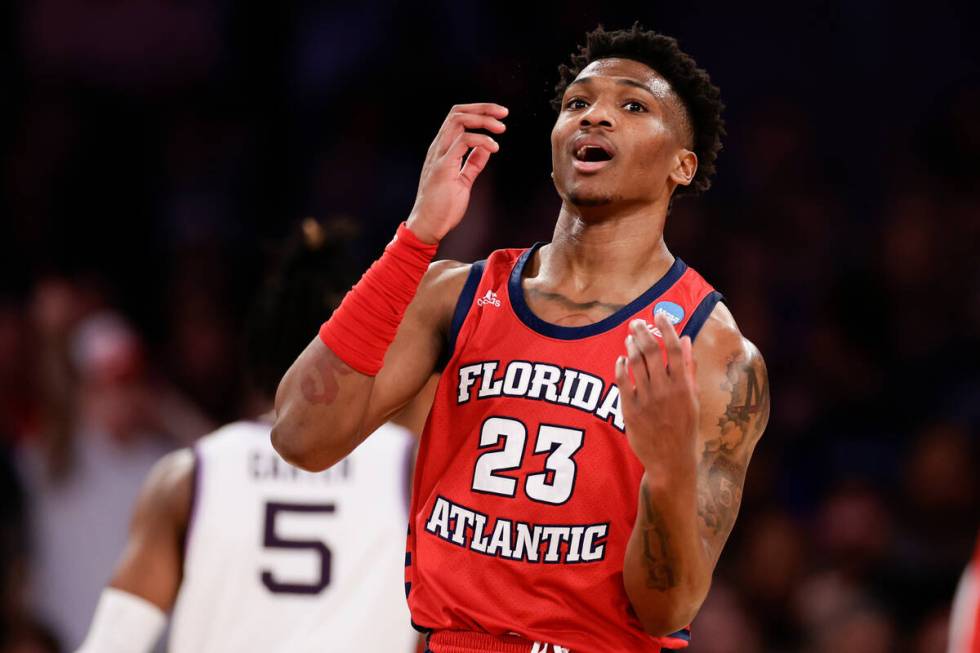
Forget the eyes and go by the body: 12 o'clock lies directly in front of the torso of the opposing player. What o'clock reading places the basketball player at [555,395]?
The basketball player is roughly at 5 o'clock from the opposing player.

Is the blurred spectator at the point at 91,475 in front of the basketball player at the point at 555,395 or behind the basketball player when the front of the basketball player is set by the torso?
behind

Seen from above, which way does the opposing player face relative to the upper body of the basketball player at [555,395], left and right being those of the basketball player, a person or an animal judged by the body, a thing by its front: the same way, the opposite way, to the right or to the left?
the opposite way

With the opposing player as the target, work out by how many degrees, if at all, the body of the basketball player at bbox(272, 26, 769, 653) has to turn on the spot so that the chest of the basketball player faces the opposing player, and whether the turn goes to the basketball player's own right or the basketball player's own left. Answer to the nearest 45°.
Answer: approximately 135° to the basketball player's own right

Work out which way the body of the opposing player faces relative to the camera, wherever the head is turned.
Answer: away from the camera

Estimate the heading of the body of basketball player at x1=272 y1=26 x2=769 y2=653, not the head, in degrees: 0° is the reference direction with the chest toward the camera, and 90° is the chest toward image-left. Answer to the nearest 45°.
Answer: approximately 0°

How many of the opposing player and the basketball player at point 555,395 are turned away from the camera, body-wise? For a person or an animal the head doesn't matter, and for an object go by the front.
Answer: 1

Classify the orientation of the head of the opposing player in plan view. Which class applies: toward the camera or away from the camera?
away from the camera

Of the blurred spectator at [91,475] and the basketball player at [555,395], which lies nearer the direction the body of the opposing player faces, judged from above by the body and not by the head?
the blurred spectator
